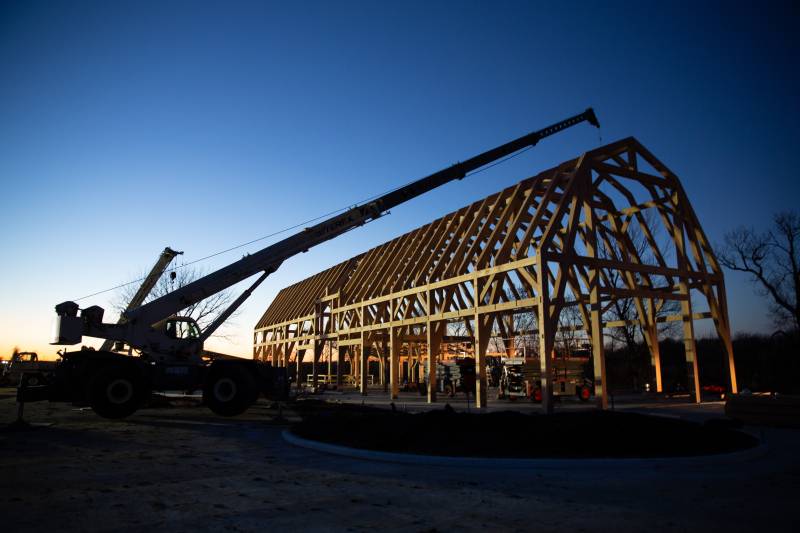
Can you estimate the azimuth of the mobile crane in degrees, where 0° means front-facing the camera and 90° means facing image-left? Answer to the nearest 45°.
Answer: approximately 270°

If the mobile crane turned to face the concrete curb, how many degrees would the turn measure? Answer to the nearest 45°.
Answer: approximately 45° to its right

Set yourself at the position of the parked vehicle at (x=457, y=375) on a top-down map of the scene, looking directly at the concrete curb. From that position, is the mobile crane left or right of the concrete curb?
right

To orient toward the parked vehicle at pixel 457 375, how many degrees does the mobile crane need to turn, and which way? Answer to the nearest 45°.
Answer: approximately 45° to its left
